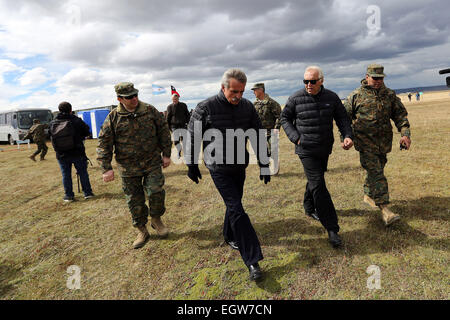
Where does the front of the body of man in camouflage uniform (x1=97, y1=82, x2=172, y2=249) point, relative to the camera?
toward the camera

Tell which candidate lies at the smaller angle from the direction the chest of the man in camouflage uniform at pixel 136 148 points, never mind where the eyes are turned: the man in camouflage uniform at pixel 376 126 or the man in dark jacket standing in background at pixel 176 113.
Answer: the man in camouflage uniform

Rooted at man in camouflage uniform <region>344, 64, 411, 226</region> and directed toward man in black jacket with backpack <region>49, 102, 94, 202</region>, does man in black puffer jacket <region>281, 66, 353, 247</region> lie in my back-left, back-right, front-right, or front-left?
front-left

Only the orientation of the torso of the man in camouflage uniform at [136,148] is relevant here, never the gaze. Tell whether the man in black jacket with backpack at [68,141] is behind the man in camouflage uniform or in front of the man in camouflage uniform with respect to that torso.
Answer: behind

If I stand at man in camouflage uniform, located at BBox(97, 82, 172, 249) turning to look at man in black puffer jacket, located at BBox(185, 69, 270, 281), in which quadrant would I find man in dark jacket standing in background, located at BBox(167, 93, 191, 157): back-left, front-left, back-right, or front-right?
back-left

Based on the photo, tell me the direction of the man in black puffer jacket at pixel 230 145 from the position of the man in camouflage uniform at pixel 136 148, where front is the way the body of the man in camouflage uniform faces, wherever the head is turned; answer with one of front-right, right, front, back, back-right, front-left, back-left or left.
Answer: front-left

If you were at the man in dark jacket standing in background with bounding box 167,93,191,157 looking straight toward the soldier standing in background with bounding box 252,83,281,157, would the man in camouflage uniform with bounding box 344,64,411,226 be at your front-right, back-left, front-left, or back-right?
front-right

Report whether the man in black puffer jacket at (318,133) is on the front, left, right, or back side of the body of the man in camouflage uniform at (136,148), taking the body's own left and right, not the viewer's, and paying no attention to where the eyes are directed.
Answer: left

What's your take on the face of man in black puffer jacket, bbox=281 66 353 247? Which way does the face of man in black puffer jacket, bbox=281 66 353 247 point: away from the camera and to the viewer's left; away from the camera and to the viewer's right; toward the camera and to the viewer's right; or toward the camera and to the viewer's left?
toward the camera and to the viewer's left

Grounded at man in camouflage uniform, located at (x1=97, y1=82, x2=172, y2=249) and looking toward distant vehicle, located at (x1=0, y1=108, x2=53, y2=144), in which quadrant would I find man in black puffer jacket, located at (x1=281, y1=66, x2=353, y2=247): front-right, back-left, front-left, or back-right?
back-right

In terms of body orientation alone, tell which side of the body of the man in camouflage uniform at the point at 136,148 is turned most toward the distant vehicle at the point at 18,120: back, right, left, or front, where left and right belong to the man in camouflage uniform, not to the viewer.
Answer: back

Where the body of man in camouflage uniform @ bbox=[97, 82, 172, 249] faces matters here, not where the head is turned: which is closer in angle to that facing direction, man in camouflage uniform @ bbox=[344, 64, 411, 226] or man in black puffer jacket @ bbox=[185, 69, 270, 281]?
the man in black puffer jacket

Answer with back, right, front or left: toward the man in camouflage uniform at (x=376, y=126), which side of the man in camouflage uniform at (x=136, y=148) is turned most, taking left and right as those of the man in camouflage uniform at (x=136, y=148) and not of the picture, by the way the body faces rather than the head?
left

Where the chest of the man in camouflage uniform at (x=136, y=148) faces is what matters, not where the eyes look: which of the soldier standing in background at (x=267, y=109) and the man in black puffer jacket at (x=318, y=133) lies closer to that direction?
the man in black puffer jacket

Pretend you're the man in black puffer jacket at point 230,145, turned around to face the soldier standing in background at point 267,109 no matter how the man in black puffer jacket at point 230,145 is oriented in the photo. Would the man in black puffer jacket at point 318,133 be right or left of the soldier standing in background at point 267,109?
right

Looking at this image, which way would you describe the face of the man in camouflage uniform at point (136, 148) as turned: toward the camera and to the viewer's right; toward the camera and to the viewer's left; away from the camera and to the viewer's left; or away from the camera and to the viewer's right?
toward the camera and to the viewer's right
